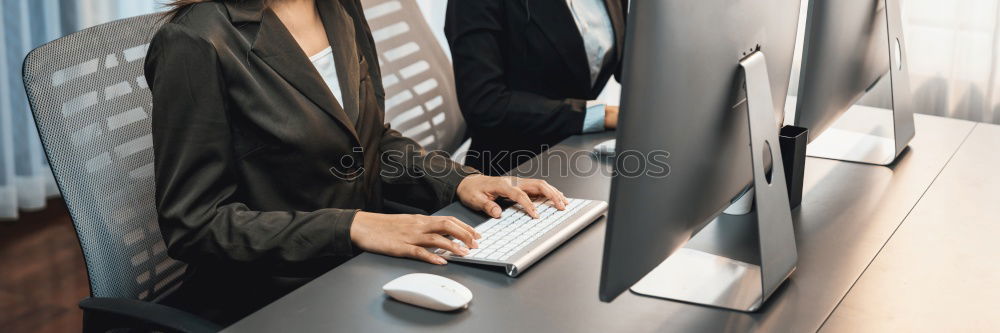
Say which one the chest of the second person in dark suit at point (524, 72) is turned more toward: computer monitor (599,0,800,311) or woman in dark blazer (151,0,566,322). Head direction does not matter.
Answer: the computer monitor

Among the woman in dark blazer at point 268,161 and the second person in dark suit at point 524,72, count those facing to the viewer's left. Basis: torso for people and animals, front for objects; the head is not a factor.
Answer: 0

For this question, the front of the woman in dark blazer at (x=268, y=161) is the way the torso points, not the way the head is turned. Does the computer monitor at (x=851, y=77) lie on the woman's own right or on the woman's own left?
on the woman's own left

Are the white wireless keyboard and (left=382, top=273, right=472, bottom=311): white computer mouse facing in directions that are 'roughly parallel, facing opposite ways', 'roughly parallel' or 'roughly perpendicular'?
roughly parallel, facing opposite ways

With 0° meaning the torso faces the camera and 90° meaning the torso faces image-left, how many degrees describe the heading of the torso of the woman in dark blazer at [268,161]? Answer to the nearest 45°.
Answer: approximately 315°

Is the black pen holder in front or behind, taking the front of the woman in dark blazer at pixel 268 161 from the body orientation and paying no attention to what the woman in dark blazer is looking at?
in front

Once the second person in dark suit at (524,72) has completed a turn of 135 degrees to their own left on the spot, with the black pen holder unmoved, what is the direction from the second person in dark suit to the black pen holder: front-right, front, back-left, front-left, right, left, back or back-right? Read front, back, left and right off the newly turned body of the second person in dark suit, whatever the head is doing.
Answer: back-right

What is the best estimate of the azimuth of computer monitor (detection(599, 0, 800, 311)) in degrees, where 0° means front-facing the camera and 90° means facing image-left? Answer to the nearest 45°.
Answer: approximately 135°

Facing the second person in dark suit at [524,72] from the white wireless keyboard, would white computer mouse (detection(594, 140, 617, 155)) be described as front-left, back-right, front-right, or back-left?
front-right

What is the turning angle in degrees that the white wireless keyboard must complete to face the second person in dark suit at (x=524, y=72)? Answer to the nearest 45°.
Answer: approximately 45° to its right

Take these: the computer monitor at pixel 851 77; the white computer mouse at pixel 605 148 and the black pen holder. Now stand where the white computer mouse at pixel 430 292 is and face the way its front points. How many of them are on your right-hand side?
0

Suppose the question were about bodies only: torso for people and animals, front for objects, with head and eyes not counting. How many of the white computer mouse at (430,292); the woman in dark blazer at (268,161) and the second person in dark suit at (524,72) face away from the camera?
0

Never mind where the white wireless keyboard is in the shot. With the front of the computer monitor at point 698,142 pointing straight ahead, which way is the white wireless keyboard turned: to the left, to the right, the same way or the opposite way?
the same way

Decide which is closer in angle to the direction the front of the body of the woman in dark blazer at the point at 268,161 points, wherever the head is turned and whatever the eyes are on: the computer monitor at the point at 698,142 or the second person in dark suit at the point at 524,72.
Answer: the computer monitor

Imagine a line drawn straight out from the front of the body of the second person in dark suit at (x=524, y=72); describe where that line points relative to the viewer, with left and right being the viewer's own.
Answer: facing the viewer and to the right of the viewer

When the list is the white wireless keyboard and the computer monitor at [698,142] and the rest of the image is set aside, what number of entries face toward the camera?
0

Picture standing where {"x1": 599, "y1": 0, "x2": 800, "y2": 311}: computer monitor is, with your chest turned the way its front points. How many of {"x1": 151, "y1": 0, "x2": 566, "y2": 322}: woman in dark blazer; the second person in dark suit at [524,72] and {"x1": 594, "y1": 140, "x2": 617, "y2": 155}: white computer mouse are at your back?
0

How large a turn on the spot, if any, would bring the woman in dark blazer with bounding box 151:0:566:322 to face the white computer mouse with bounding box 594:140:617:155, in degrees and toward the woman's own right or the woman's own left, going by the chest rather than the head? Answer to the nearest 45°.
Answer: approximately 90° to the woman's own left

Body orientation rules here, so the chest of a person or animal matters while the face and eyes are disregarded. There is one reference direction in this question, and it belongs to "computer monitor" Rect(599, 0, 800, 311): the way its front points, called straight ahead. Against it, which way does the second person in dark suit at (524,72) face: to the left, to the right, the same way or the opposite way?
the opposite way

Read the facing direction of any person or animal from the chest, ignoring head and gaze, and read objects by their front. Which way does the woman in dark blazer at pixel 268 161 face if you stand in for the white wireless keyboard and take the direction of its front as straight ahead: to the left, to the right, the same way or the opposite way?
the opposite way
